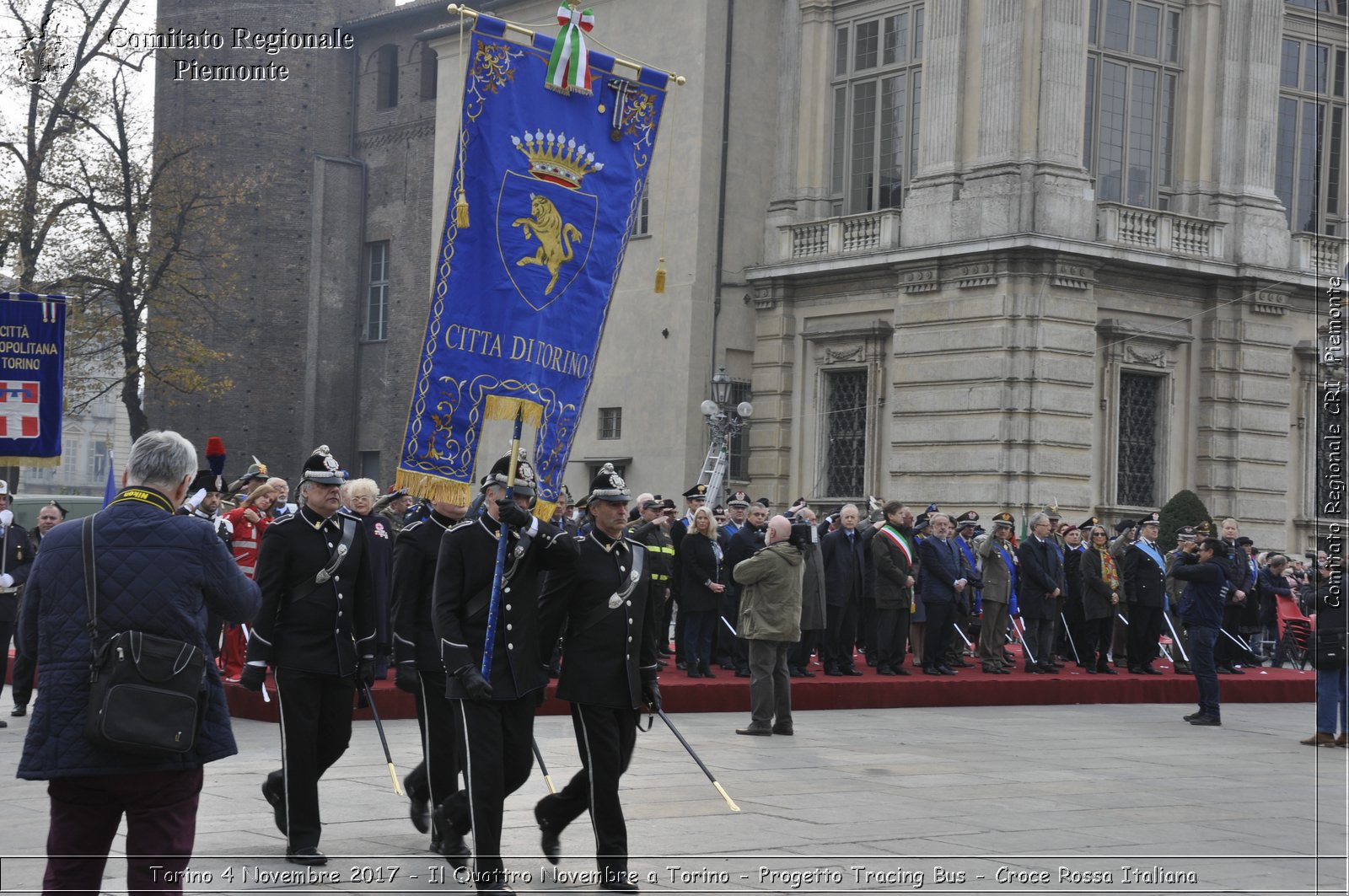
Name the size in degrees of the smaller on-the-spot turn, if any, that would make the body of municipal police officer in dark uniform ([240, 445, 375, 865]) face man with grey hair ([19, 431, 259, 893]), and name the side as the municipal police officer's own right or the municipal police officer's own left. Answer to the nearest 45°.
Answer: approximately 45° to the municipal police officer's own right

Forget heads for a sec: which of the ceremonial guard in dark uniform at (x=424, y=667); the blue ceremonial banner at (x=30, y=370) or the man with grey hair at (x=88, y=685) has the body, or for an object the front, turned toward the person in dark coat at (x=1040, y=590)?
the man with grey hair

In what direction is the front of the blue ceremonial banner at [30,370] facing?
toward the camera

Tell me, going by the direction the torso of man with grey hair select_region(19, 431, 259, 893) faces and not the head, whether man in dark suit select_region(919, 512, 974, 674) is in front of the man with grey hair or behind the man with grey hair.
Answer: in front

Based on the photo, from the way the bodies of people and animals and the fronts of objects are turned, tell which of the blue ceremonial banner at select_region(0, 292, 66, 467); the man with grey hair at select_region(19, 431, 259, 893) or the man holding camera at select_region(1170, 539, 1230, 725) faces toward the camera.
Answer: the blue ceremonial banner

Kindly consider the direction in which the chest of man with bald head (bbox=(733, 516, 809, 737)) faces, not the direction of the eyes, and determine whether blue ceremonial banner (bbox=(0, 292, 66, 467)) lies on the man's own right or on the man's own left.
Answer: on the man's own left

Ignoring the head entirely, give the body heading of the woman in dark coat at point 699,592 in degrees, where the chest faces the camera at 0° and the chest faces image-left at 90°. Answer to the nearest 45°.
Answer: approximately 315°

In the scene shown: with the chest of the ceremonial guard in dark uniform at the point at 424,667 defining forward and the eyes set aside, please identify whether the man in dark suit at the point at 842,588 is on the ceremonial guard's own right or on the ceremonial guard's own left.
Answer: on the ceremonial guard's own left

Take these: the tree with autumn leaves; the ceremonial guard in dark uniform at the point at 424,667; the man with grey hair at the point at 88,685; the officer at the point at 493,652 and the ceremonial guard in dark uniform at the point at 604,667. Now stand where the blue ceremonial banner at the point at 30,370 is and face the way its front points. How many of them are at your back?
1

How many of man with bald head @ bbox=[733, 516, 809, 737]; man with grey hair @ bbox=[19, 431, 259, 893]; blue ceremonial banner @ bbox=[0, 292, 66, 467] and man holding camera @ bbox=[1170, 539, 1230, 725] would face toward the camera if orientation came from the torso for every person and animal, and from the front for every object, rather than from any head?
1

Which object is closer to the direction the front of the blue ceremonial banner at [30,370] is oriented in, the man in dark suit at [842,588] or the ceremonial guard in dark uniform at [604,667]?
the ceremonial guard in dark uniform

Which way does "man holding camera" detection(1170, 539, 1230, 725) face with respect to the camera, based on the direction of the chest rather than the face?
to the viewer's left

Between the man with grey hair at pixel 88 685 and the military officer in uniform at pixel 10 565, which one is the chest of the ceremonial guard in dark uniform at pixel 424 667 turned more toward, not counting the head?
the man with grey hair

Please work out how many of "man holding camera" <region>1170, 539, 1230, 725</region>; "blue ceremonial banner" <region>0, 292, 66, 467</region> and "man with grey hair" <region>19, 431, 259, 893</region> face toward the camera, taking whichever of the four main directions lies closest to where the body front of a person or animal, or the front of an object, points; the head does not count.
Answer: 1

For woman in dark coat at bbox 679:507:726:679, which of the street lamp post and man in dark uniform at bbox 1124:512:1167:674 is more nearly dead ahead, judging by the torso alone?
the man in dark uniform

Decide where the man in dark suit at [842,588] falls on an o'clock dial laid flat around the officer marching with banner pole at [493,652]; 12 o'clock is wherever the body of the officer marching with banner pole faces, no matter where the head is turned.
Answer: The man in dark suit is roughly at 8 o'clock from the officer marching with banner pole.
